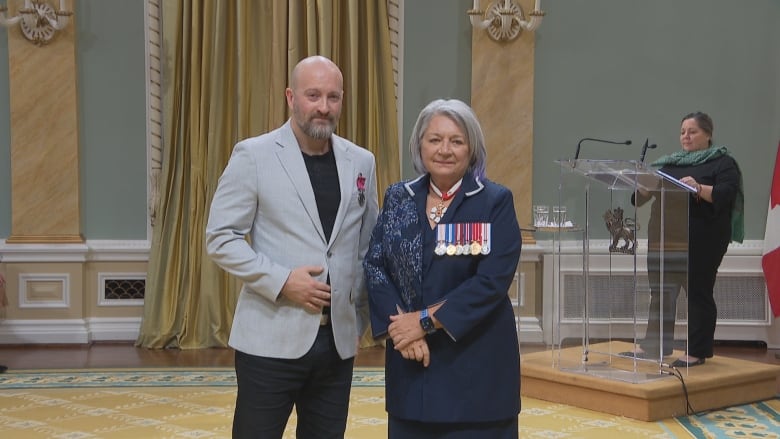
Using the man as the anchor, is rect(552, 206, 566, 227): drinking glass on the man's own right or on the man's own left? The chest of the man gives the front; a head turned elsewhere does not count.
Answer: on the man's own left

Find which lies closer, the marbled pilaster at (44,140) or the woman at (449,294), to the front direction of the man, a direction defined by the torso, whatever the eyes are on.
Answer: the woman

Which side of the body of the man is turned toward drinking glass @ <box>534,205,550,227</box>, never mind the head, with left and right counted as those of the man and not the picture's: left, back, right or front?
left

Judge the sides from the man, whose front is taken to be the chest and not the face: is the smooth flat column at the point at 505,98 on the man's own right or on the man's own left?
on the man's own left

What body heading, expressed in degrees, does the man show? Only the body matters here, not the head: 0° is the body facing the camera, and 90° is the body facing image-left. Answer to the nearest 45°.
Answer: approximately 315°
